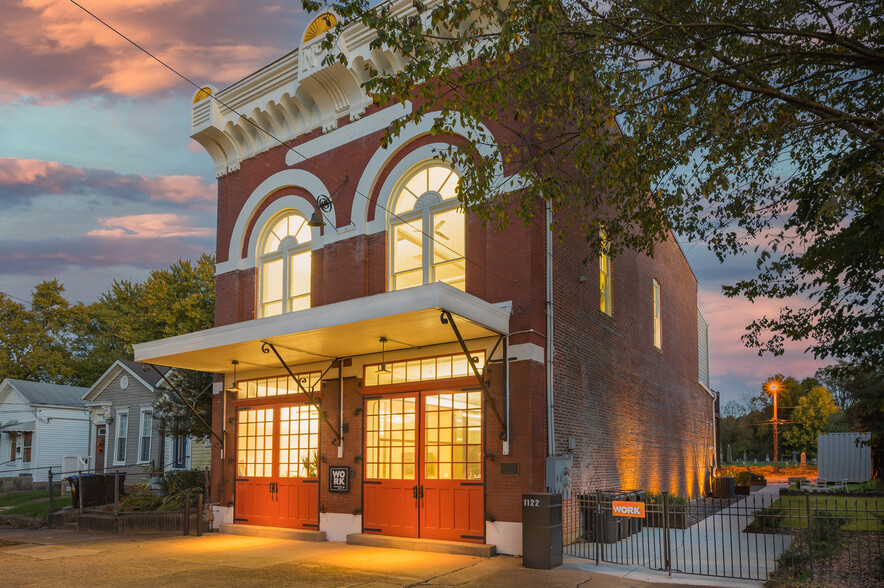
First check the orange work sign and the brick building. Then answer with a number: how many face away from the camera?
0

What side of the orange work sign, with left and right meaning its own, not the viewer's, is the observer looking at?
front

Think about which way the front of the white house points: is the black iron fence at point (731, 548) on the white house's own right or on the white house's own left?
on the white house's own left

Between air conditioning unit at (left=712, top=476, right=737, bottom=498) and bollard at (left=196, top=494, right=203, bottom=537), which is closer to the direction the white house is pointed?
the bollard

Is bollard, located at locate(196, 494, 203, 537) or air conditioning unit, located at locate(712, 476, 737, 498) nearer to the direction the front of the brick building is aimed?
the bollard

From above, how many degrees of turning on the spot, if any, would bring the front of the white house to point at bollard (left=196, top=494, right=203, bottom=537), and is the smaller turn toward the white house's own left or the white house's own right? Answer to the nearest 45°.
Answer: approximately 45° to the white house's own left

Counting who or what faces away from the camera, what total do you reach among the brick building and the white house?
0

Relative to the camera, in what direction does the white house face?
facing the viewer and to the left of the viewer

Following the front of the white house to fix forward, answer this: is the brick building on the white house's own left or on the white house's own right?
on the white house's own left

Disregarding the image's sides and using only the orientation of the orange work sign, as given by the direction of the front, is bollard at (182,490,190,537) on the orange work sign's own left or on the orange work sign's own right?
on the orange work sign's own right

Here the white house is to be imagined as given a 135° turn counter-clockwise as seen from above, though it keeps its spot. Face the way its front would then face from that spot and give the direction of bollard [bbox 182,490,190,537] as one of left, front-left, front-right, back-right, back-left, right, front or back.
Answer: right
